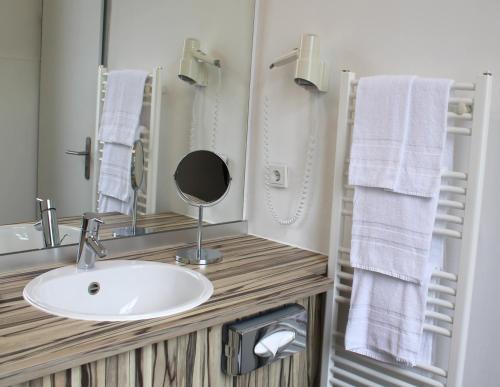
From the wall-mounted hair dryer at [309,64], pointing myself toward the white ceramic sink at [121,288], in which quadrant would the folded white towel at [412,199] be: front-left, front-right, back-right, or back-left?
back-left

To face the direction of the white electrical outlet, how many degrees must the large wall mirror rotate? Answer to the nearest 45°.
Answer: approximately 45° to its left
